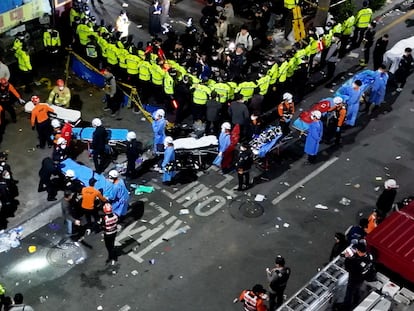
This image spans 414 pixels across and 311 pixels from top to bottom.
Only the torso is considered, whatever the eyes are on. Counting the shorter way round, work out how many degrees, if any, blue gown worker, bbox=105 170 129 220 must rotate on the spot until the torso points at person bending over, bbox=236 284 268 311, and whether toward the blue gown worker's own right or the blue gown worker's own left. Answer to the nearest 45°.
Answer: approximately 135° to the blue gown worker's own left

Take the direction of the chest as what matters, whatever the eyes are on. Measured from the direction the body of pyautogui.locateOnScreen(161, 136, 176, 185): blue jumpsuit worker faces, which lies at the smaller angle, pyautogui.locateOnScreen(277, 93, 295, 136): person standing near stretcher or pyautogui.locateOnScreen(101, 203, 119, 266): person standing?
the person standing near stretcher

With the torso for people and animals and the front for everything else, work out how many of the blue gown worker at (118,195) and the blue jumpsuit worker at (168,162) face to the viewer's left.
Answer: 1

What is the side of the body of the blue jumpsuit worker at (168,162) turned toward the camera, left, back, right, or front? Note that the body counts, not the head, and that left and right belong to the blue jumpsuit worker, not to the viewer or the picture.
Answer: right

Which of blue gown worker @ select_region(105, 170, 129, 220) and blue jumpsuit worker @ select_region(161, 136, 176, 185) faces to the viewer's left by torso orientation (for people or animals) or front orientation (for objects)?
blue gown worker @ select_region(105, 170, 129, 220)

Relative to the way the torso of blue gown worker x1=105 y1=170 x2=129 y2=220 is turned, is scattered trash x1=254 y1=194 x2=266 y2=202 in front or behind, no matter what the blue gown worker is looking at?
behind

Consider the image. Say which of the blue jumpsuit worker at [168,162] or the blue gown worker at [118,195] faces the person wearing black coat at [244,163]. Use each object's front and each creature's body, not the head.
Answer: the blue jumpsuit worker at [168,162]
